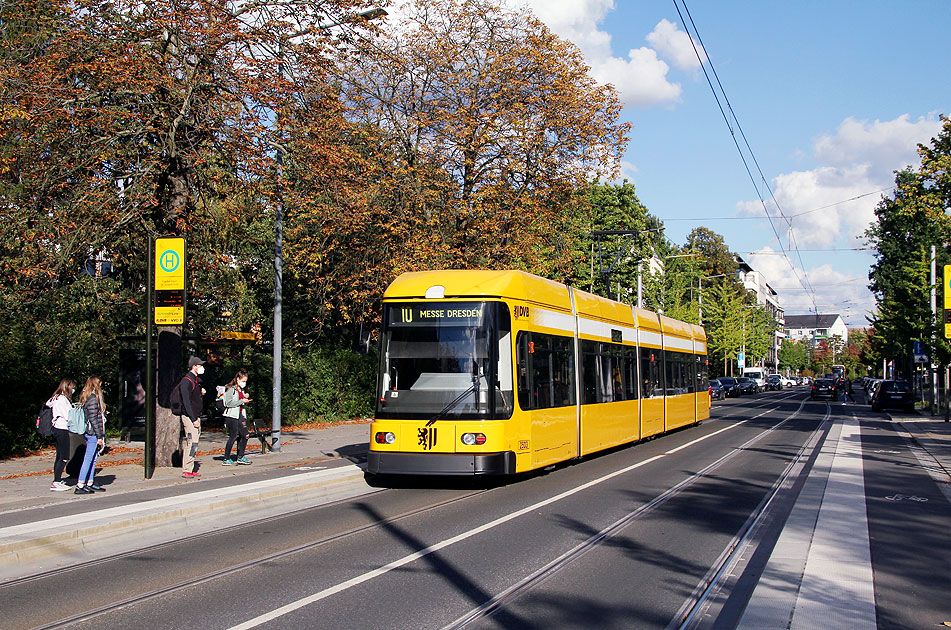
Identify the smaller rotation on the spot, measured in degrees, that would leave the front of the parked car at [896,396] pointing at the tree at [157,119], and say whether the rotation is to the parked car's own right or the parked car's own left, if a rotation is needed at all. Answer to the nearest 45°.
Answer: approximately 180°

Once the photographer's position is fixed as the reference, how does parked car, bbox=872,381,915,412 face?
facing away from the viewer

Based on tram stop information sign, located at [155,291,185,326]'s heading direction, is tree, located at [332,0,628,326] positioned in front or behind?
behind

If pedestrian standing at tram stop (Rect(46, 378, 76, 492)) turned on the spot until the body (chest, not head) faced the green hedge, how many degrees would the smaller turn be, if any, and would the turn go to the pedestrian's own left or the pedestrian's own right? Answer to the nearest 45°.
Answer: approximately 45° to the pedestrian's own left

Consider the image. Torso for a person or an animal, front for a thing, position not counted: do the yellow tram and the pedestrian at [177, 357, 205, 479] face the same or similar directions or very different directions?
very different directions

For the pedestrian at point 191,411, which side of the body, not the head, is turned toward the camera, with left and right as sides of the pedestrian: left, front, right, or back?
right

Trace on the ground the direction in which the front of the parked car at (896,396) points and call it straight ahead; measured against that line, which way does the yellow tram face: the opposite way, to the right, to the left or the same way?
the opposite way

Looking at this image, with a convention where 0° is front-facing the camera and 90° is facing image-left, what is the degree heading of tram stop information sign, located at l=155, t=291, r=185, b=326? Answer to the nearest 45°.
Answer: approximately 0°

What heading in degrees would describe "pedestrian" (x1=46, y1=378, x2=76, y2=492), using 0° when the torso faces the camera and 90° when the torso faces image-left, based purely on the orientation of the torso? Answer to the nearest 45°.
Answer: approximately 270°
